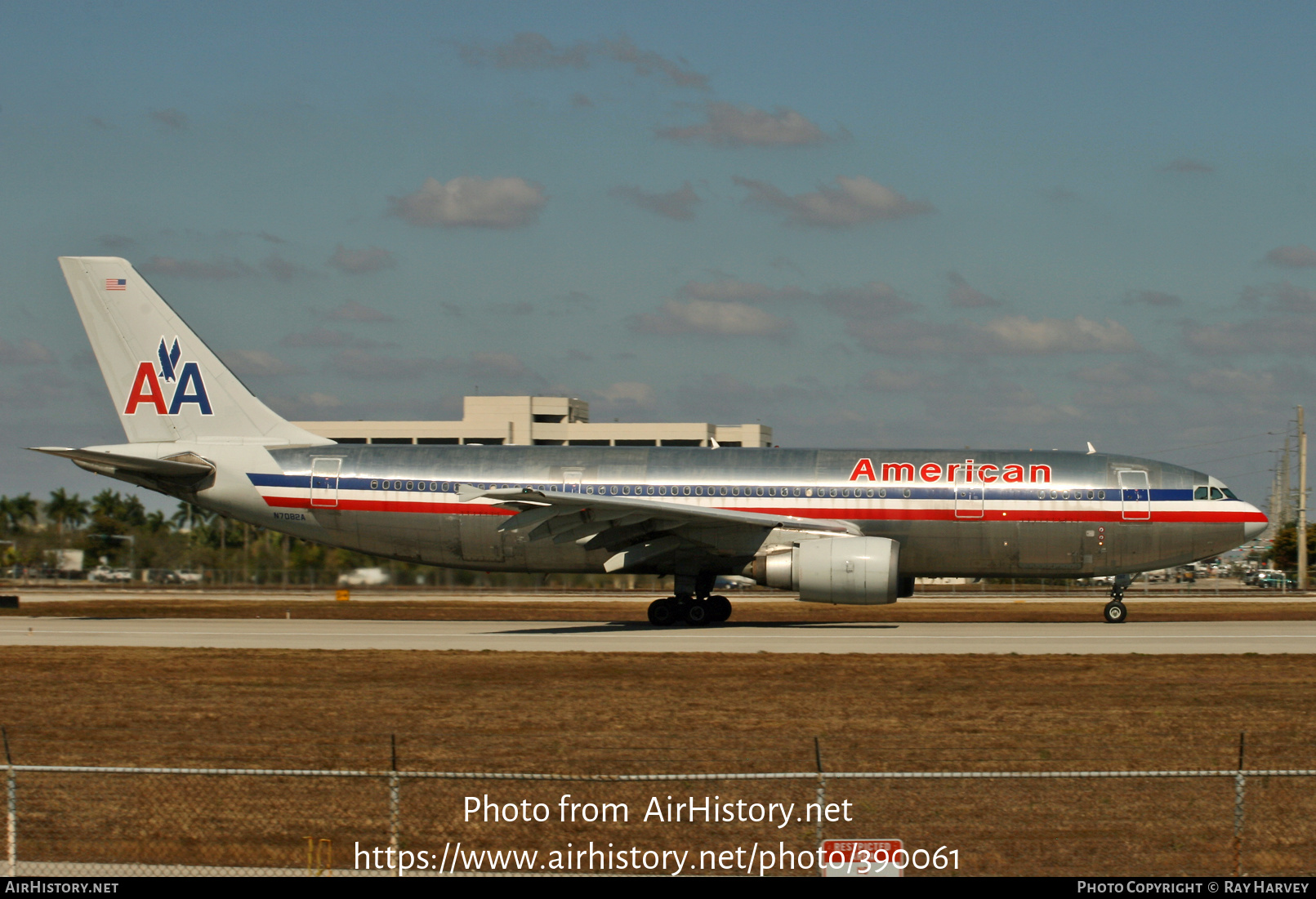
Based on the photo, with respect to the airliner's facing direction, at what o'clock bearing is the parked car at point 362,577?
The parked car is roughly at 8 o'clock from the airliner.

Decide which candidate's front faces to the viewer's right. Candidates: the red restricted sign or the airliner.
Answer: the airliner

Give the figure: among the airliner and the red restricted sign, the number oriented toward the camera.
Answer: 1

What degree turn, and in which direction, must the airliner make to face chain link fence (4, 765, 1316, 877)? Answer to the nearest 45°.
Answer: approximately 90° to its right

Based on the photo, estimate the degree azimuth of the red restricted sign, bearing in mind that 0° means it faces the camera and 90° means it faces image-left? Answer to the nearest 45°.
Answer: approximately 0°

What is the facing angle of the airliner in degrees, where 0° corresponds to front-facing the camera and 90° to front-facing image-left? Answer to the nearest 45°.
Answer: approximately 270°

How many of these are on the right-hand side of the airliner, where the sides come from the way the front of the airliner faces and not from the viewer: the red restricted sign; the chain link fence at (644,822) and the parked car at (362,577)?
2

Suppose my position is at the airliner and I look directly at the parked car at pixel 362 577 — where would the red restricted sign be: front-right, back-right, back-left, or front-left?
back-left

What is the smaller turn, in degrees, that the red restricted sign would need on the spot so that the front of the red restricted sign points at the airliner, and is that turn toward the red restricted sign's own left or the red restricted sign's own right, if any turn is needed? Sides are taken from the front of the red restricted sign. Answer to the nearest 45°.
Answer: approximately 180°

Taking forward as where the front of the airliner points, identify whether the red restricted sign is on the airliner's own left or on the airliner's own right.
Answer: on the airliner's own right

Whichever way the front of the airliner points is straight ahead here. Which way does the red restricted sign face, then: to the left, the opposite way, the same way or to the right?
to the right
